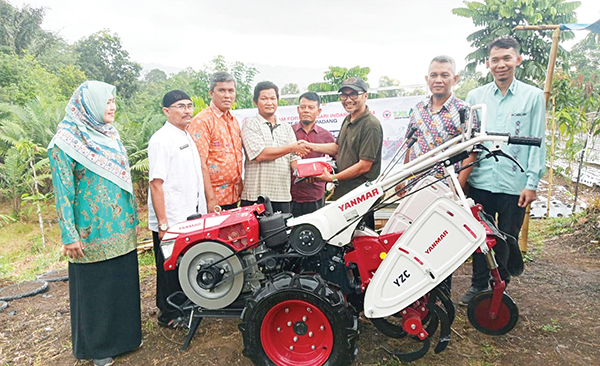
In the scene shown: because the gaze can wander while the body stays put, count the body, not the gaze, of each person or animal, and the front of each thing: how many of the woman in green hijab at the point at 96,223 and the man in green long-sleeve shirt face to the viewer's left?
0

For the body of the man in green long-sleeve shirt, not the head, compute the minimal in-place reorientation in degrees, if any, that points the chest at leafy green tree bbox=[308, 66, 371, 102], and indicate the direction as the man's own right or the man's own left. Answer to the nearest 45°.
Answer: approximately 135° to the man's own right

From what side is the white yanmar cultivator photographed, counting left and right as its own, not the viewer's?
left

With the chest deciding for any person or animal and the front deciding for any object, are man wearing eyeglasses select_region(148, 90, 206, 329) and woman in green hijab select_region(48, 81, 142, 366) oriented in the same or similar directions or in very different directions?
same or similar directions

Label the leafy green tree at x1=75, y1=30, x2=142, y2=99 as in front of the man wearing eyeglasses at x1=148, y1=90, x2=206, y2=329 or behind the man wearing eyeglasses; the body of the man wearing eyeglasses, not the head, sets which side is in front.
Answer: behind

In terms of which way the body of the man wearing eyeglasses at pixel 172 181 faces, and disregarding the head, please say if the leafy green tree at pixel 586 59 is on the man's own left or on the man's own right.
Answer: on the man's own left

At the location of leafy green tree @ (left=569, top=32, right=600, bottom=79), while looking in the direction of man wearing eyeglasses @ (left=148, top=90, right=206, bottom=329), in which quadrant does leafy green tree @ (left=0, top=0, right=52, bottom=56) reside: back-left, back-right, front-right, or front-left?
front-right

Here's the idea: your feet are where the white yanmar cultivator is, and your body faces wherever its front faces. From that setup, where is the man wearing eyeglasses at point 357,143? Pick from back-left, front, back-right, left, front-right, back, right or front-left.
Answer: right

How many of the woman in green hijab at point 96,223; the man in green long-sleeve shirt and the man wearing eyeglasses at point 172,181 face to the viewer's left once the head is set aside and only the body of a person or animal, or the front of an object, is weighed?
0

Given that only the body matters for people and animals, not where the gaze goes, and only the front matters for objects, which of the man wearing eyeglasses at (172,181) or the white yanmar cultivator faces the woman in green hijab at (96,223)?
the white yanmar cultivator

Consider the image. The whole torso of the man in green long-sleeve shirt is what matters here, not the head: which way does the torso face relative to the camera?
toward the camera

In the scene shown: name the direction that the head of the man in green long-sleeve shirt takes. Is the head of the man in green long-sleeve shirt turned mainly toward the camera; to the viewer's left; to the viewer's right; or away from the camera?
toward the camera

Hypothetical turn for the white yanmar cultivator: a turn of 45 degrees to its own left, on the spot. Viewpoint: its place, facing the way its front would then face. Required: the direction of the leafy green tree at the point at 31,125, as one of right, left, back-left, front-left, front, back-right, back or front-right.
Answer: right

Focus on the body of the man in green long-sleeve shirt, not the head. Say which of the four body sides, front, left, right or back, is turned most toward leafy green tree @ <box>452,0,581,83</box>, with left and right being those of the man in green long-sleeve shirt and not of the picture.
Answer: back

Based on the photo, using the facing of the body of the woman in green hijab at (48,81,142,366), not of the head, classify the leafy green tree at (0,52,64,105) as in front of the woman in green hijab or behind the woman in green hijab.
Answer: behind

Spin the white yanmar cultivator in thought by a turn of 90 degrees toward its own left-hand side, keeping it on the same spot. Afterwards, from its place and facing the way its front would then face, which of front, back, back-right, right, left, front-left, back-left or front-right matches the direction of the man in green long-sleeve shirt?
back-left

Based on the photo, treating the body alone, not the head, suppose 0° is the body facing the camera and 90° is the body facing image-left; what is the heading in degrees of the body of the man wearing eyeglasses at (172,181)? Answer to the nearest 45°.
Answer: approximately 315°
